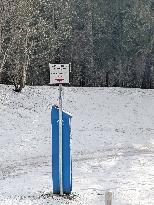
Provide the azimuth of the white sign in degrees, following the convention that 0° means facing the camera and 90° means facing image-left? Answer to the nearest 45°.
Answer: approximately 0°
